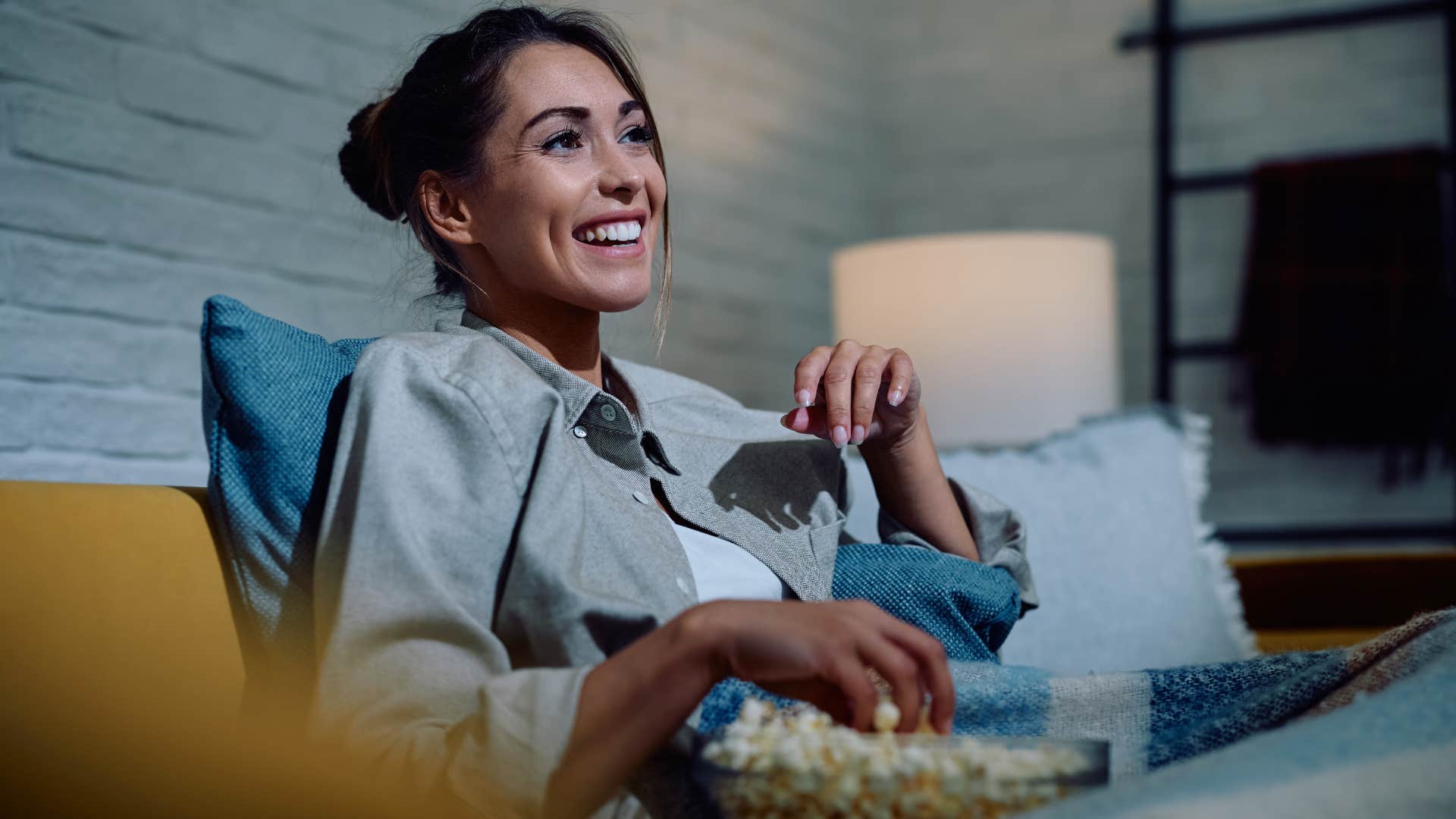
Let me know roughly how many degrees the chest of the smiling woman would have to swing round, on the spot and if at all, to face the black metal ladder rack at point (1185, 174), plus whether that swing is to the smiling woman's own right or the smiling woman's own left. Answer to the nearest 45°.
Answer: approximately 90° to the smiling woman's own left

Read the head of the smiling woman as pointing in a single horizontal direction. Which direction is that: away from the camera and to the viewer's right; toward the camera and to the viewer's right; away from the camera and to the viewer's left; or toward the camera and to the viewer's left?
toward the camera and to the viewer's right

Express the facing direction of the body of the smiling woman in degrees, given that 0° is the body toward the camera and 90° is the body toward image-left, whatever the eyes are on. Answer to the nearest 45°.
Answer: approximately 315°

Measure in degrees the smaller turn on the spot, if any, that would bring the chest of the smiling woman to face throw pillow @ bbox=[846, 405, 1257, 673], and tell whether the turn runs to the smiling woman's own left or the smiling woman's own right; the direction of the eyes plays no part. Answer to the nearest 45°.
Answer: approximately 90° to the smiling woman's own left
